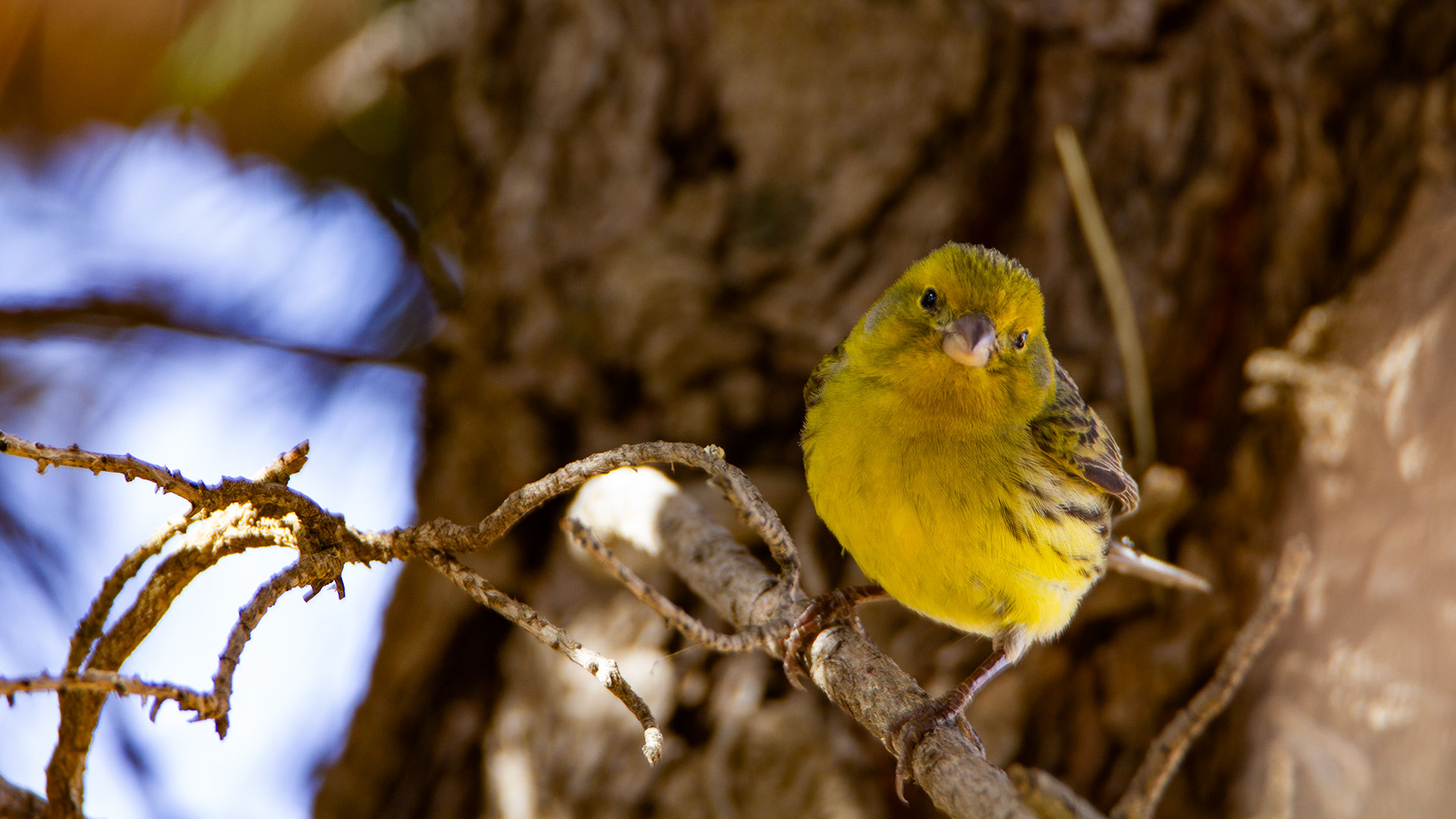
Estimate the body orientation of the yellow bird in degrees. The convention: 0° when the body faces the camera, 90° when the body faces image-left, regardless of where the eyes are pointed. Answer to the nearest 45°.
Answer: approximately 45°

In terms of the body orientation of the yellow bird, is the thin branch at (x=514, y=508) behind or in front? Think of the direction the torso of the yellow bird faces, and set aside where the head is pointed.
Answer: in front
